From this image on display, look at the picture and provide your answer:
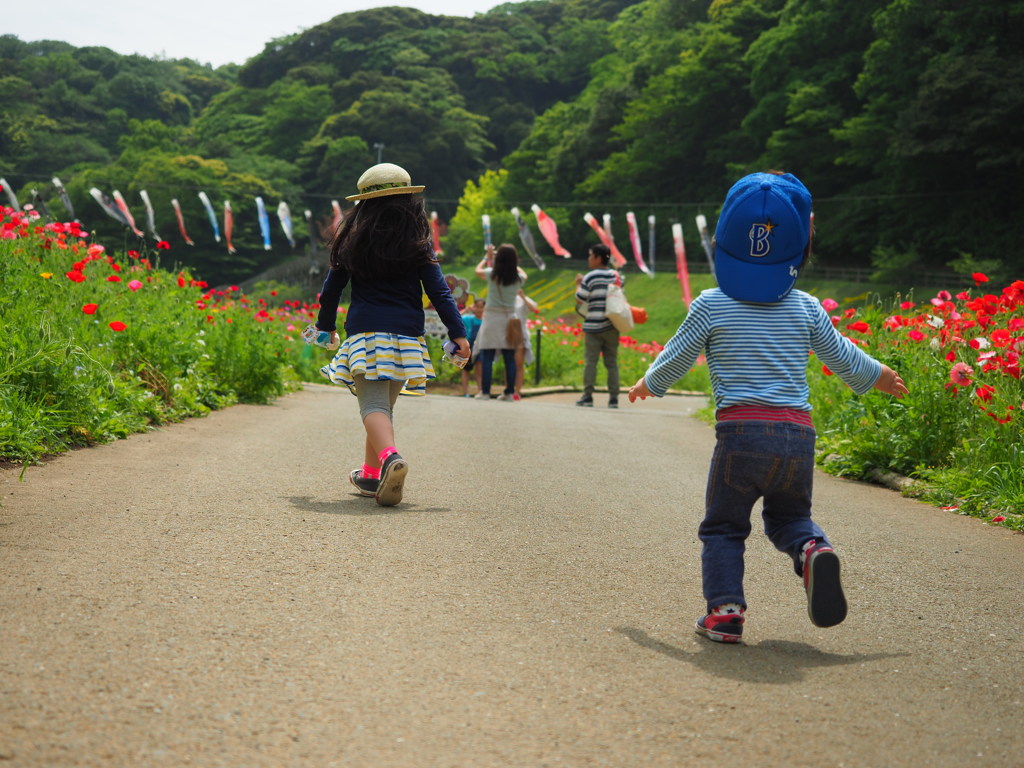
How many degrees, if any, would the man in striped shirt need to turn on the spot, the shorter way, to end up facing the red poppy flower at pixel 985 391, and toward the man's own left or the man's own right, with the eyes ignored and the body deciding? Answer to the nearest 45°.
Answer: approximately 135° to the man's own left

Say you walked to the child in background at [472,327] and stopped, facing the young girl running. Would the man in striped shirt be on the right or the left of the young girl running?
left

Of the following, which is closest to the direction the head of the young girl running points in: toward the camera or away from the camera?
away from the camera

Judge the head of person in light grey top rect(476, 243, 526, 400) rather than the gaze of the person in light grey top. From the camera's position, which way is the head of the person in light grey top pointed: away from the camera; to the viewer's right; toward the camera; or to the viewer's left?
away from the camera
